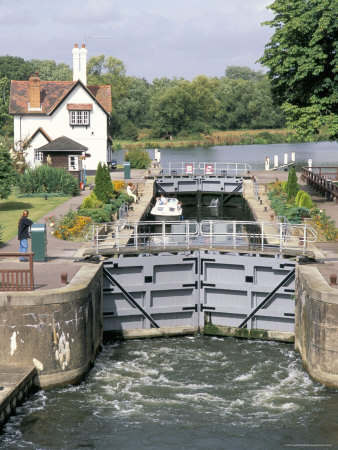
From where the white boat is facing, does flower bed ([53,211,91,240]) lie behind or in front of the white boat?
in front

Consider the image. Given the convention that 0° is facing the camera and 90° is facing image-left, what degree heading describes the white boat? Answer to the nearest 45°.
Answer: approximately 0°

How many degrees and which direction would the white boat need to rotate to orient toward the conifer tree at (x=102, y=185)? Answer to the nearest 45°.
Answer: approximately 45° to its right

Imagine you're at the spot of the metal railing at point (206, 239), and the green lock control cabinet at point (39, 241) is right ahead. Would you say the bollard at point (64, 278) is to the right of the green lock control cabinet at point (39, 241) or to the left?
left

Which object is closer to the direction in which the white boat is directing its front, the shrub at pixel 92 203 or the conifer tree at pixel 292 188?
the shrub

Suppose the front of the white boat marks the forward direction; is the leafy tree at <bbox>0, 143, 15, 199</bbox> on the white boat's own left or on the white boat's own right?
on the white boat's own right

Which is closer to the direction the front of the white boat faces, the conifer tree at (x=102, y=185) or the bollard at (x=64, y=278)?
the bollard

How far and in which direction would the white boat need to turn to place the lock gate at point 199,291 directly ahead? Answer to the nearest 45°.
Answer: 0° — it already faces it

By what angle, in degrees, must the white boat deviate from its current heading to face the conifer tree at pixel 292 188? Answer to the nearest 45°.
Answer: approximately 45° to its left

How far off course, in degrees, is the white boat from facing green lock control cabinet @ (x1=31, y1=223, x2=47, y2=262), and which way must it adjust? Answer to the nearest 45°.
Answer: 0° — it already faces it

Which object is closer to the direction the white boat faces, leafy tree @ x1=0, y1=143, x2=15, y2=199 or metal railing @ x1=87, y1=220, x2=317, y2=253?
the metal railing

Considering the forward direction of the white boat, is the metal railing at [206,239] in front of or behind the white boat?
in front

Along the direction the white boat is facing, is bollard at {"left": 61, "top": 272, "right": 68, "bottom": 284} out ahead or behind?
ahead
